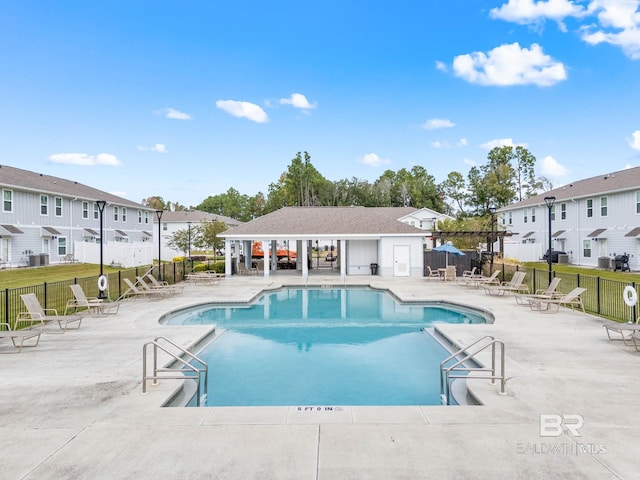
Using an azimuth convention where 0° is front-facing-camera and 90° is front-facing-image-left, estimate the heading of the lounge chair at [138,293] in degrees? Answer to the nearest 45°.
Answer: approximately 270°

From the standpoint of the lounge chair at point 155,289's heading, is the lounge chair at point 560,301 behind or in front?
in front

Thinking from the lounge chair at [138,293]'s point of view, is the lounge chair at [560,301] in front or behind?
in front

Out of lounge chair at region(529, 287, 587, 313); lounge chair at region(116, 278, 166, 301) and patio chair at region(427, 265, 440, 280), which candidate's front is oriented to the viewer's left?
lounge chair at region(529, 287, 587, 313)

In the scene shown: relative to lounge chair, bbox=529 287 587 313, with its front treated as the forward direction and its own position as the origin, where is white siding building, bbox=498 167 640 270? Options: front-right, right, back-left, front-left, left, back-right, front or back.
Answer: right

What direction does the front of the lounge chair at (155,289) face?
to the viewer's right

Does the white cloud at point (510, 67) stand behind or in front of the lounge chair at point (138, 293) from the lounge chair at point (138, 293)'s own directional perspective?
in front

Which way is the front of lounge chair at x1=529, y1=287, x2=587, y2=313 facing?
to the viewer's left
